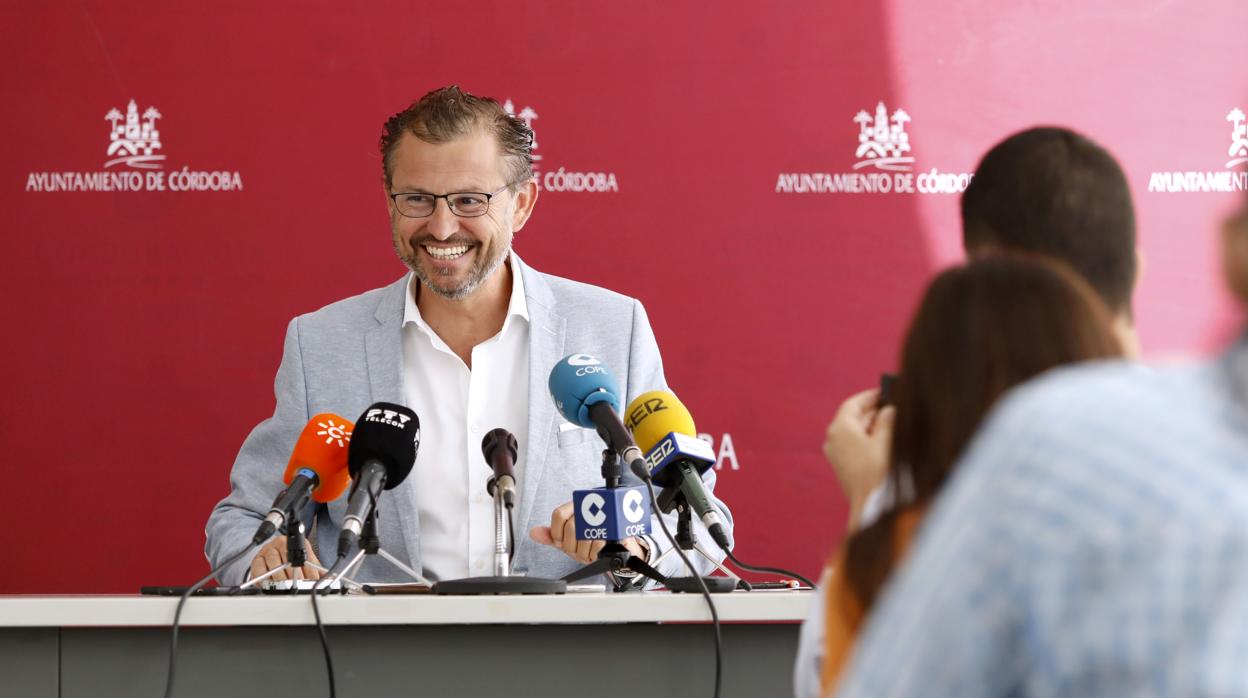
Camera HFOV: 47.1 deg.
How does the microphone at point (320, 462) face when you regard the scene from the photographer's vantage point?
facing away from the viewer and to the right of the viewer

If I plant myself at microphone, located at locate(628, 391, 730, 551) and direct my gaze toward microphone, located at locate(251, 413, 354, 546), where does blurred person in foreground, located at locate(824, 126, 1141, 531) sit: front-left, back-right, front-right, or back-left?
back-left

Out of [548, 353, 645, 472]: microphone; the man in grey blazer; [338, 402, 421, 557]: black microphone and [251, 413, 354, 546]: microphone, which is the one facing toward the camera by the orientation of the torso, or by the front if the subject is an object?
the man in grey blazer

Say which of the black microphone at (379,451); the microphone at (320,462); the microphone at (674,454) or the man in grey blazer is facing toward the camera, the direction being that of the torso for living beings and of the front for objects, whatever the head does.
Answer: the man in grey blazer

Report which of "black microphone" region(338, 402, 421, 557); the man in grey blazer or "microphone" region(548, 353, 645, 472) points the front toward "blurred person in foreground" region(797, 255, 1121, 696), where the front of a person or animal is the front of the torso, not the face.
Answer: the man in grey blazer

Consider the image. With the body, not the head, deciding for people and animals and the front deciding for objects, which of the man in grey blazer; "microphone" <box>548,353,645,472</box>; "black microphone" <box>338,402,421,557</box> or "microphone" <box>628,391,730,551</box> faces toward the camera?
the man in grey blazer

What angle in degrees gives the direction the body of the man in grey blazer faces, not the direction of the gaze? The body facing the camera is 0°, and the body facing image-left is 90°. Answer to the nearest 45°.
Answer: approximately 0°

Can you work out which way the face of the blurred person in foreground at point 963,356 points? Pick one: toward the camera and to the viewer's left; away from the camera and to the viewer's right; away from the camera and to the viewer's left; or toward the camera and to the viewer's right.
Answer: away from the camera and to the viewer's left

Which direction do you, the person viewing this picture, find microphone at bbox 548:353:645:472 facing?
facing away from the viewer and to the left of the viewer

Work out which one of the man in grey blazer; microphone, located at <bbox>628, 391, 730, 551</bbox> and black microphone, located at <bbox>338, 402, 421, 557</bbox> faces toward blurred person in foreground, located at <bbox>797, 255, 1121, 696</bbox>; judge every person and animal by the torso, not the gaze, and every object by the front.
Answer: the man in grey blazer
